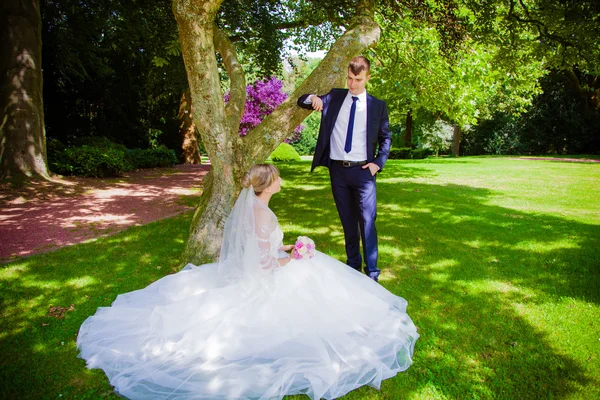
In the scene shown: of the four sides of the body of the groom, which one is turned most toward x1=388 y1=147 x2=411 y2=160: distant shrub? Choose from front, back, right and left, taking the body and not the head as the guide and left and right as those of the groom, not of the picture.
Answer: back

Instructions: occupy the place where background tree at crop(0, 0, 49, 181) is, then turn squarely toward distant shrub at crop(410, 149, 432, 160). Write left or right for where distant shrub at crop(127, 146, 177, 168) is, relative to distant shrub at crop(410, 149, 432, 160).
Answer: left

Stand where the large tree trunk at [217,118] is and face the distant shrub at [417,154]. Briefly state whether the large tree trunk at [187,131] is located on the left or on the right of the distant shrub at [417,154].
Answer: left

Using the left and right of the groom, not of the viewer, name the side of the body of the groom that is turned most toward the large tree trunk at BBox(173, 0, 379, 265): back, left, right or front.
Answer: right

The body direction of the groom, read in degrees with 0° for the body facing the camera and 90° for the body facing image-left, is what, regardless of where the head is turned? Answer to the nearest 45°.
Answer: approximately 0°

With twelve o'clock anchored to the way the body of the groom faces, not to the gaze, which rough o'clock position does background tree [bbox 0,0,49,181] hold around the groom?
The background tree is roughly at 4 o'clock from the groom.

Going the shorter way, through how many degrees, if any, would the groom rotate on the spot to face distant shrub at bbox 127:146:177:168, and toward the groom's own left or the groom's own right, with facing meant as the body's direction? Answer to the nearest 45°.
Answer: approximately 135° to the groom's own right

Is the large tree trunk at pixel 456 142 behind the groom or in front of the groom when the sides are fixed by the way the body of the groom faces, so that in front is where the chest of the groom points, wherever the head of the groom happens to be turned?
behind
